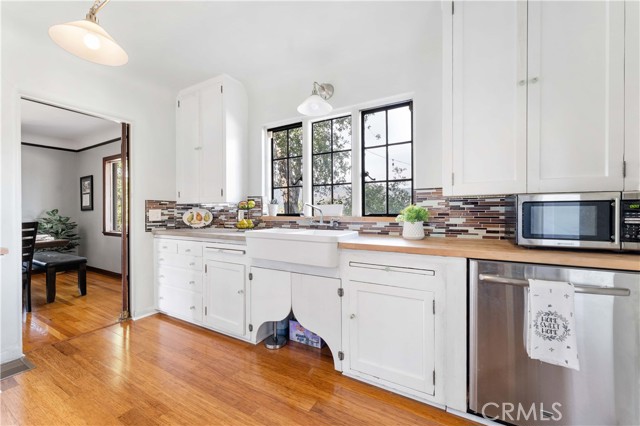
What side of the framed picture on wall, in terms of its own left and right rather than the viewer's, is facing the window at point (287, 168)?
left

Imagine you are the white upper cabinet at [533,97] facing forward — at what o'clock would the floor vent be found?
The floor vent is roughly at 2 o'clock from the white upper cabinet.

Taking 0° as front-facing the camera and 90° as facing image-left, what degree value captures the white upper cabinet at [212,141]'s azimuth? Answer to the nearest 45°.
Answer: approximately 45°

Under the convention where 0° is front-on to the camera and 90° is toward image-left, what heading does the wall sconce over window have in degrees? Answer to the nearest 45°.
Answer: approximately 45°

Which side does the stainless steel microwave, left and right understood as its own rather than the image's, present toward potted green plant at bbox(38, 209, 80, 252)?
right

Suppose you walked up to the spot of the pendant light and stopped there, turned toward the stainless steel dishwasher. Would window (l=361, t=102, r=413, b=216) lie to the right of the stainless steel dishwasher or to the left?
left

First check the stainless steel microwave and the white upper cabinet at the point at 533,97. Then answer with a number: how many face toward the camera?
2

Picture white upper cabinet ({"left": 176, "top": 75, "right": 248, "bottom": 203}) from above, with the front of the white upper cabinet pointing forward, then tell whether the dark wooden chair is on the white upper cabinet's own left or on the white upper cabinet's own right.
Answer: on the white upper cabinet's own right
